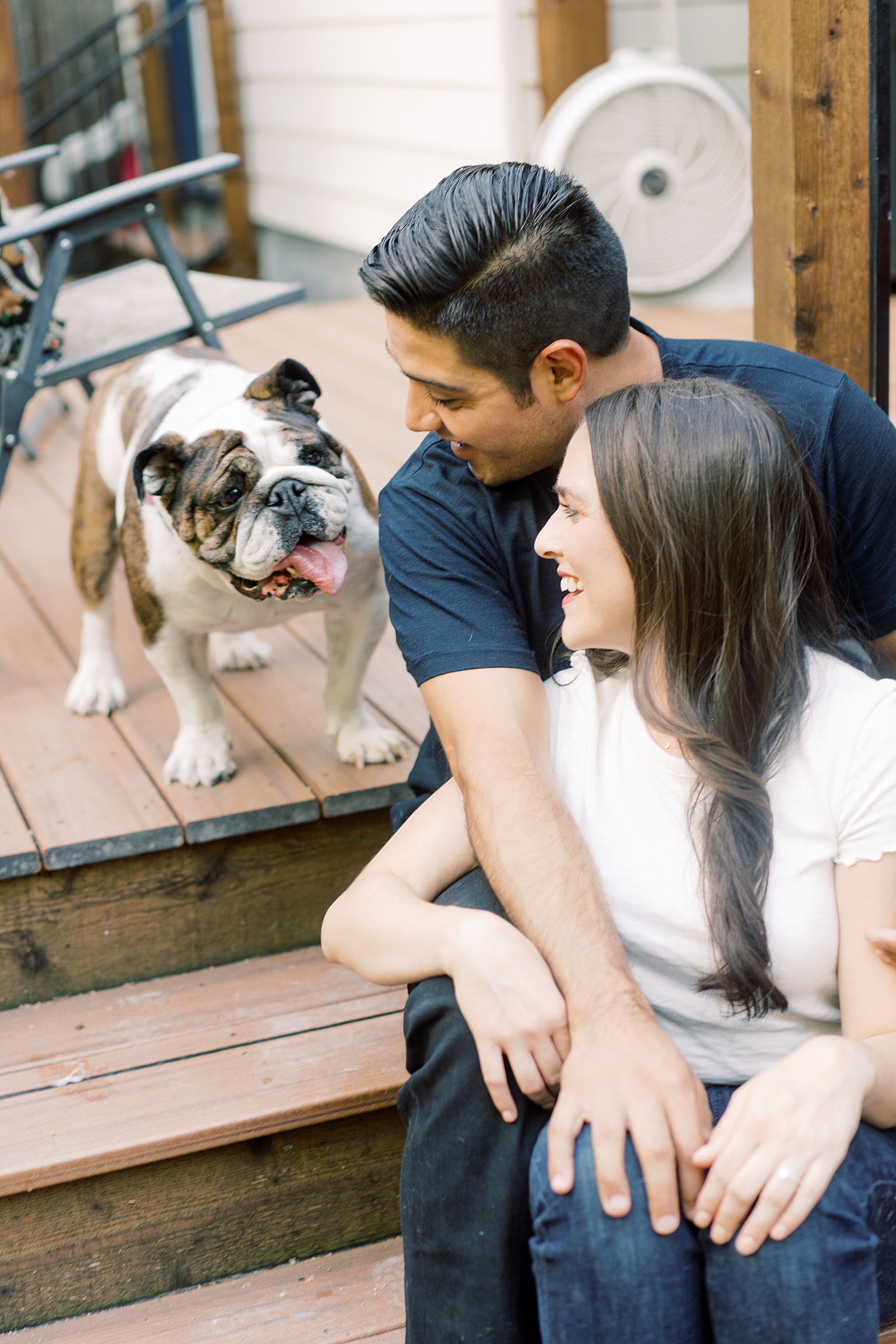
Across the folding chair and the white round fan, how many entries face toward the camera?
1

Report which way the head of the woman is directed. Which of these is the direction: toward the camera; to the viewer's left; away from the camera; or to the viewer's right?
to the viewer's left

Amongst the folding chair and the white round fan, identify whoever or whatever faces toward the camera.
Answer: the white round fan

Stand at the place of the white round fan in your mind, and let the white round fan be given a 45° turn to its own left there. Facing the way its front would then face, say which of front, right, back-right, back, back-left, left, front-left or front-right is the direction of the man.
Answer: front-right

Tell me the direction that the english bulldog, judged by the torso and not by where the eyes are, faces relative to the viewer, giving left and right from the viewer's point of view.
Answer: facing the viewer and to the right of the viewer

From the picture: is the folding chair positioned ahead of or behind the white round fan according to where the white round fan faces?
ahead

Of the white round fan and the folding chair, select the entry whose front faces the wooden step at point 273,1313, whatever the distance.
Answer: the white round fan

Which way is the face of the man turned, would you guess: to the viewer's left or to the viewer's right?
to the viewer's left

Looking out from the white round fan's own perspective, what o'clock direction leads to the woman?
The woman is roughly at 12 o'clock from the white round fan.

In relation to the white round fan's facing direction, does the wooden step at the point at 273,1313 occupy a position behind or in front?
in front

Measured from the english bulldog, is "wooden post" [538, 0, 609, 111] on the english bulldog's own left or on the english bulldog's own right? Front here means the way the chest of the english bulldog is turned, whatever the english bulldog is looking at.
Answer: on the english bulldog's own left

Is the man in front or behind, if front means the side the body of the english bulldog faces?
in front

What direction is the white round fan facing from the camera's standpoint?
toward the camera

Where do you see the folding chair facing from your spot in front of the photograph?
facing away from the viewer and to the right of the viewer
